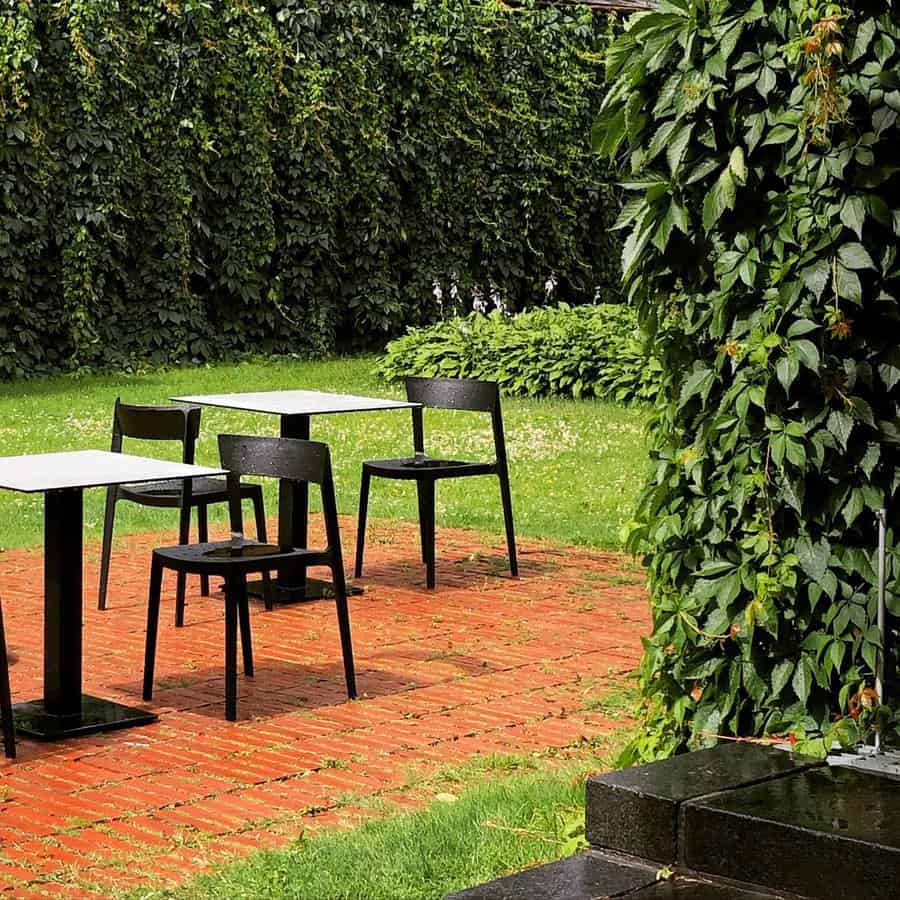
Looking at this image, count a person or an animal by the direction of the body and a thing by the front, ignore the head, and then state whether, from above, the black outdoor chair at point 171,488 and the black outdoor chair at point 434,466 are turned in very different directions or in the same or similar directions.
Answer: very different directions

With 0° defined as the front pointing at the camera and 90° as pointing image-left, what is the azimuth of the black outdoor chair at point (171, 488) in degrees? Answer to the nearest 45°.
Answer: approximately 225°

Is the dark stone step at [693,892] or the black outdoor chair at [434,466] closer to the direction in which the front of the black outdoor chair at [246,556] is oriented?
the dark stone step

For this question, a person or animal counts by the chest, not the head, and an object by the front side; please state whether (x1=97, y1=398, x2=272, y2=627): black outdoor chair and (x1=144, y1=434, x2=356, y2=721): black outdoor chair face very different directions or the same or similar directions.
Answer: very different directions

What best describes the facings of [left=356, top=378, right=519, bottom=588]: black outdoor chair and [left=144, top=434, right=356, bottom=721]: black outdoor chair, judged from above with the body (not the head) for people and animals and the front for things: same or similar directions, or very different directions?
same or similar directions

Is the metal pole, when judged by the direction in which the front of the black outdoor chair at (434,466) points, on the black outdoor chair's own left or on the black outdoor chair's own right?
on the black outdoor chair's own left

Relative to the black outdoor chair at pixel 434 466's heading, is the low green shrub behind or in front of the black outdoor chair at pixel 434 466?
behind

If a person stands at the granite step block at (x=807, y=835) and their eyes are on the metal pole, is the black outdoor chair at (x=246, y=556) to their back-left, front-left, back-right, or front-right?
front-left

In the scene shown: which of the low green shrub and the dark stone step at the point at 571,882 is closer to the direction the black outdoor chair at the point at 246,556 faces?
the dark stone step

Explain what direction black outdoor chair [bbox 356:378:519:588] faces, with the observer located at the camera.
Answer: facing the viewer and to the left of the viewer

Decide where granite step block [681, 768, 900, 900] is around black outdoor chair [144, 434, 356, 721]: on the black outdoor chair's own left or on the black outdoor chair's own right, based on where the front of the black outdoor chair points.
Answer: on the black outdoor chair's own left
